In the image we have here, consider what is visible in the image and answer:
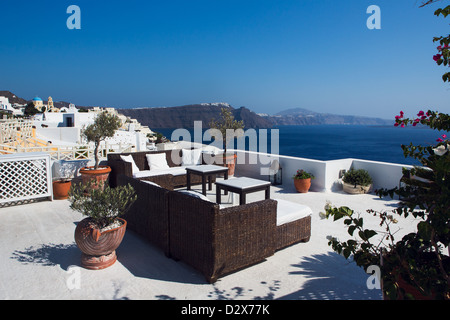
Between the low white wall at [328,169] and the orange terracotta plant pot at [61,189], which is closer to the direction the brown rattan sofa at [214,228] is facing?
the low white wall

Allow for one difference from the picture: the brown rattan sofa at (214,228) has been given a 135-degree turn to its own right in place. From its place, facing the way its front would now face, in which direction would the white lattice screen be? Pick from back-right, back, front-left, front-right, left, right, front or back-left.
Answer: back-right

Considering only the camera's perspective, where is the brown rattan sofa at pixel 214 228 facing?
facing away from the viewer and to the right of the viewer

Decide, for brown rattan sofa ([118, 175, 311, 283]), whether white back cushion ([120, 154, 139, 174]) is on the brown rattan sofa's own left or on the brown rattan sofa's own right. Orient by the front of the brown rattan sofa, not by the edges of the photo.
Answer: on the brown rattan sofa's own left

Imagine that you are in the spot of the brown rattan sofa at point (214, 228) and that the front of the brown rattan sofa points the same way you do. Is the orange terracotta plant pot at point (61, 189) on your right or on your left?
on your left
